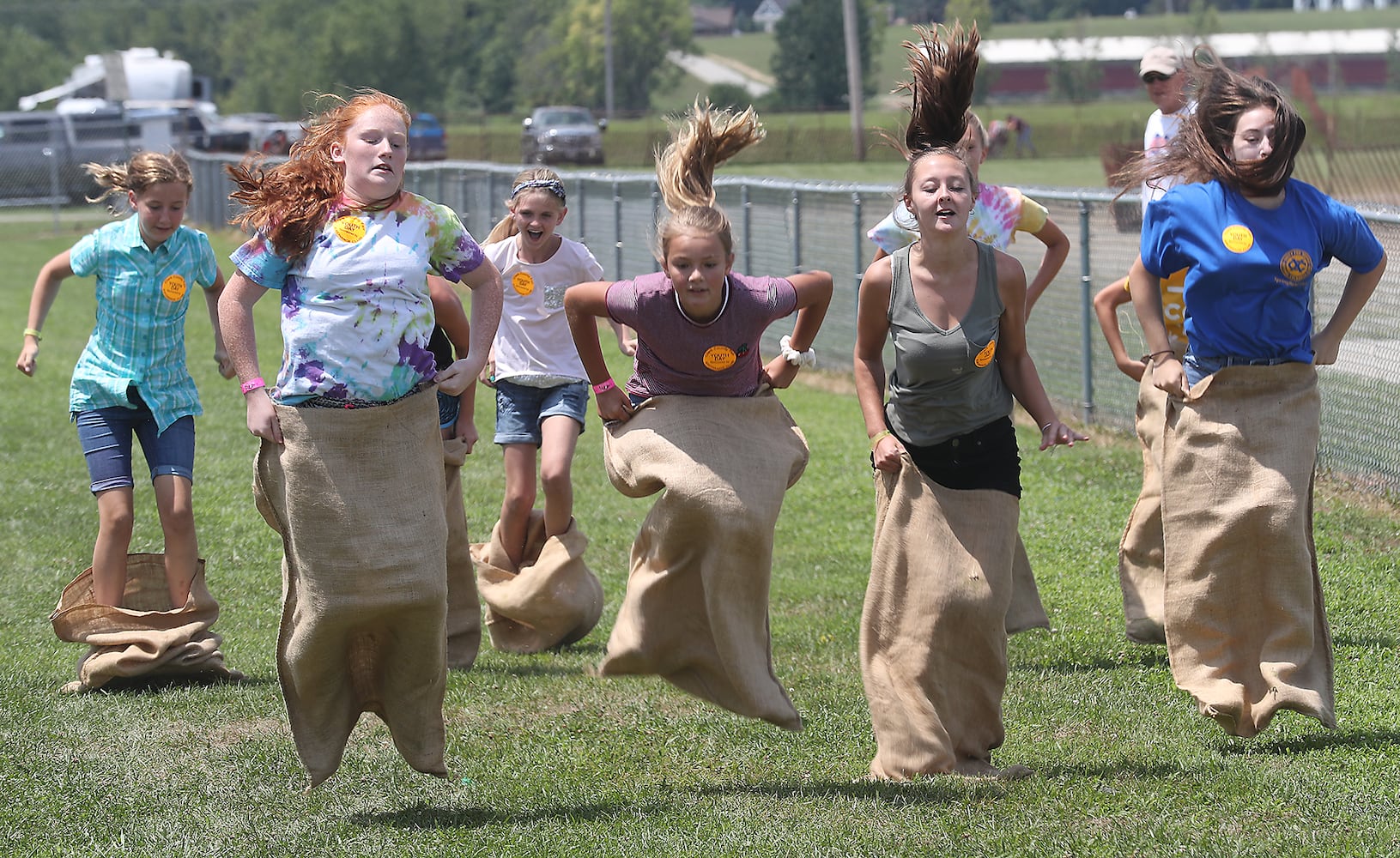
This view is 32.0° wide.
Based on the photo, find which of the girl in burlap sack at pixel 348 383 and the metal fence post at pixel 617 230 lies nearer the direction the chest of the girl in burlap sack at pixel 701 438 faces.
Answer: the girl in burlap sack

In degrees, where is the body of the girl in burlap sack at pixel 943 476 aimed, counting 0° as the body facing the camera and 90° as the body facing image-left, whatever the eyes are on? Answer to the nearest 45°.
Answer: approximately 0°

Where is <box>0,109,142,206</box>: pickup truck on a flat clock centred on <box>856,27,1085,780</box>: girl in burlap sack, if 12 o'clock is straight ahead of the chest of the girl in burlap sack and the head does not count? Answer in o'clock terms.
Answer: The pickup truck is roughly at 5 o'clock from the girl in burlap sack.

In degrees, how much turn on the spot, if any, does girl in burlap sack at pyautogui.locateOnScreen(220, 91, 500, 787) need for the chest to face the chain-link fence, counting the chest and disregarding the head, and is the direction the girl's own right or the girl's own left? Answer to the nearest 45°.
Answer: approximately 135° to the girl's own left

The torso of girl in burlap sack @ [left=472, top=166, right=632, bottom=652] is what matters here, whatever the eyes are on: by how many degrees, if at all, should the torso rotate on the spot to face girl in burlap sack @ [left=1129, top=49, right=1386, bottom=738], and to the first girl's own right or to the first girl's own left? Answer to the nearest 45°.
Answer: approximately 45° to the first girl's own left

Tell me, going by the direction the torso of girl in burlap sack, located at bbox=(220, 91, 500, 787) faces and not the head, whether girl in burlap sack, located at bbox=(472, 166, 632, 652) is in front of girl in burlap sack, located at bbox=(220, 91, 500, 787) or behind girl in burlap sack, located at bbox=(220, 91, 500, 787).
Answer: behind

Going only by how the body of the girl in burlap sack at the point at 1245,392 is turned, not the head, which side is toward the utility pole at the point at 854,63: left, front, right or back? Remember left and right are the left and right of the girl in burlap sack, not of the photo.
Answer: back
